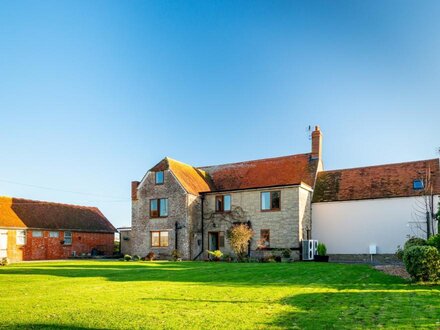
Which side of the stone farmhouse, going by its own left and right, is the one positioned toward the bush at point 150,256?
right

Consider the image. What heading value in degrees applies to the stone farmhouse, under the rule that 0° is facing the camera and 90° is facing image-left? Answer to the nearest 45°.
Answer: approximately 0°

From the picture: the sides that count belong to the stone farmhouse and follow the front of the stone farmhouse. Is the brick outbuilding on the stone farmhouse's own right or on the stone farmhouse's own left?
on the stone farmhouse's own right

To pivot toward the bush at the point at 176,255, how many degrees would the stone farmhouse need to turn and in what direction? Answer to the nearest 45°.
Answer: approximately 90° to its right
